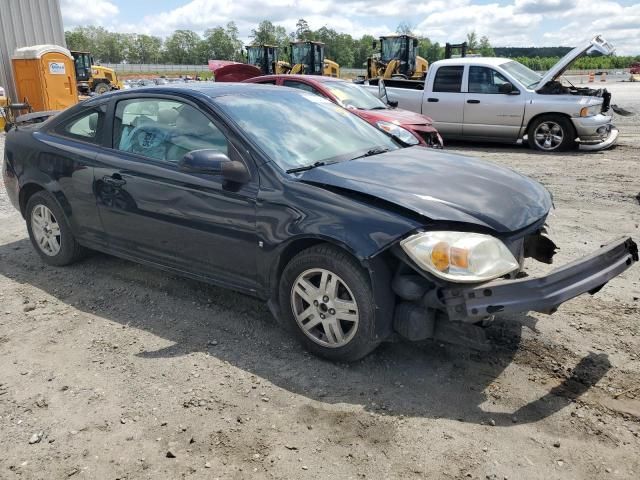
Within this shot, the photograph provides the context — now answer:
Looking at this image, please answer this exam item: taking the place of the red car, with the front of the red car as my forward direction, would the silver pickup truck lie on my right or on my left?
on my left

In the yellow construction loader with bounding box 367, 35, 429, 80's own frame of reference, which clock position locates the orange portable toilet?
The orange portable toilet is roughly at 12 o'clock from the yellow construction loader.

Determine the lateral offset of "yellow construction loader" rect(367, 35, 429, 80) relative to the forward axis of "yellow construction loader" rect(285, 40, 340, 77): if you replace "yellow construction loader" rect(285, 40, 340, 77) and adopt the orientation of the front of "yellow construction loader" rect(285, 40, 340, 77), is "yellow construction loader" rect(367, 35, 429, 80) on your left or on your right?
on your left

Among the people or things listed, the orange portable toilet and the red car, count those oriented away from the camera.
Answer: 0

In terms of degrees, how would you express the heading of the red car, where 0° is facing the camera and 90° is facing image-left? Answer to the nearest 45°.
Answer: approximately 315°

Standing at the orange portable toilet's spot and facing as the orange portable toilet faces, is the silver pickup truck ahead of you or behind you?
ahead

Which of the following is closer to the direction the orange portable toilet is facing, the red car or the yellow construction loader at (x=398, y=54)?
the red car

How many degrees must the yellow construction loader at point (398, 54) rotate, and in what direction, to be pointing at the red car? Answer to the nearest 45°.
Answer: approximately 45° to its left

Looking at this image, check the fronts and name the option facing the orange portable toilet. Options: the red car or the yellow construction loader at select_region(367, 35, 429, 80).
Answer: the yellow construction loader

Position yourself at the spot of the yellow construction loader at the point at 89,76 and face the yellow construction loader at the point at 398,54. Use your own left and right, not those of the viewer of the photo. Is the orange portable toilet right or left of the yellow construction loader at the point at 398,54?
right

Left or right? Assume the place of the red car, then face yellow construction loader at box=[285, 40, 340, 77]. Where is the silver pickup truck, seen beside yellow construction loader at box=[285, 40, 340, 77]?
right

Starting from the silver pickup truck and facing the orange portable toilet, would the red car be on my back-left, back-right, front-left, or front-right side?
front-left

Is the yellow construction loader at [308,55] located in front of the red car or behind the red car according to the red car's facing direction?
behind
